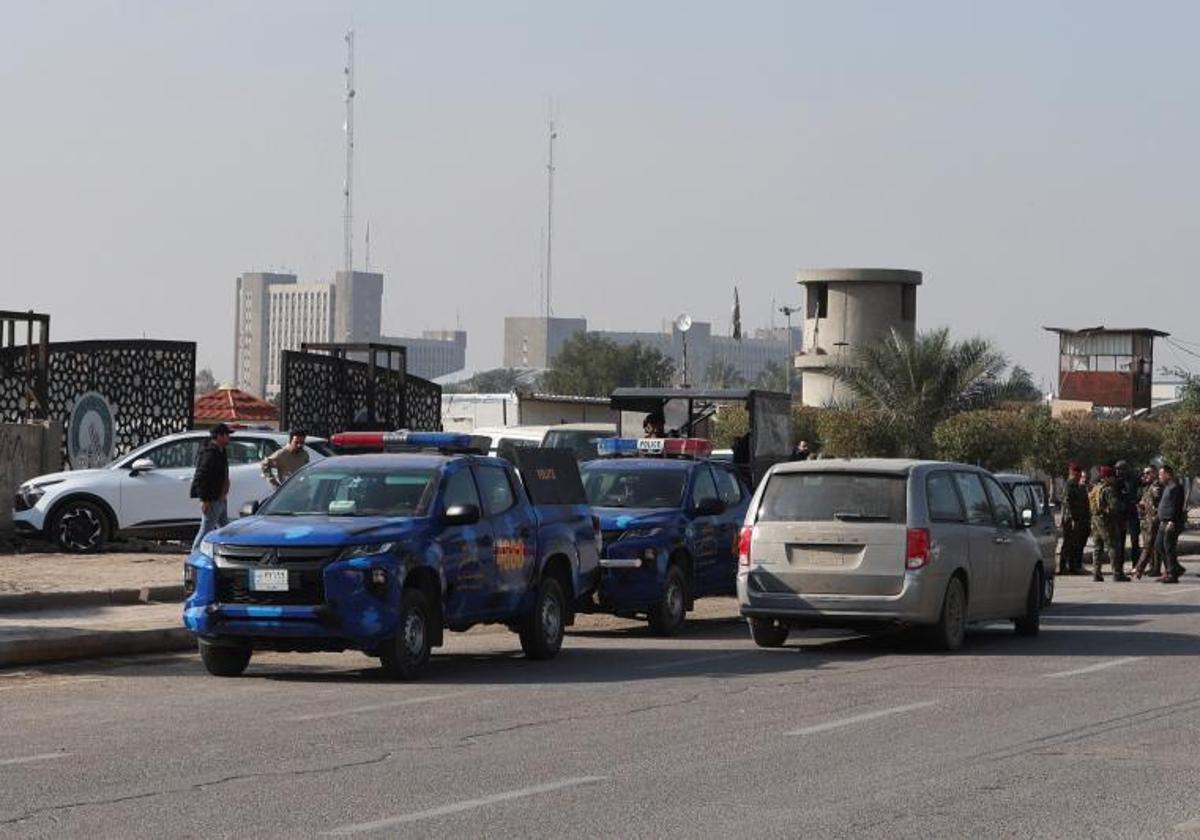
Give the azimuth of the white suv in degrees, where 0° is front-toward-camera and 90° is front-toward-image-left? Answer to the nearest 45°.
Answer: approximately 90°

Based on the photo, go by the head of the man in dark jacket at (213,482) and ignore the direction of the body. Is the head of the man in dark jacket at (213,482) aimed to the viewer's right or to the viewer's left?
to the viewer's right

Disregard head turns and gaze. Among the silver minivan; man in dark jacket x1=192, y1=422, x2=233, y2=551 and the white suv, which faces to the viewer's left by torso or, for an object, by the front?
the white suv

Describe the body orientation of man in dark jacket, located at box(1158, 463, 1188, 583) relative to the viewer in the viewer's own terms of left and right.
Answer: facing to the left of the viewer

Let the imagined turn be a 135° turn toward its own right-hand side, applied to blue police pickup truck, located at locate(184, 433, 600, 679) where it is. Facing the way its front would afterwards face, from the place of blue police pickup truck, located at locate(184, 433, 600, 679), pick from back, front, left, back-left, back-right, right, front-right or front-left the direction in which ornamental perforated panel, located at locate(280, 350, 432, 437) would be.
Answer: front
